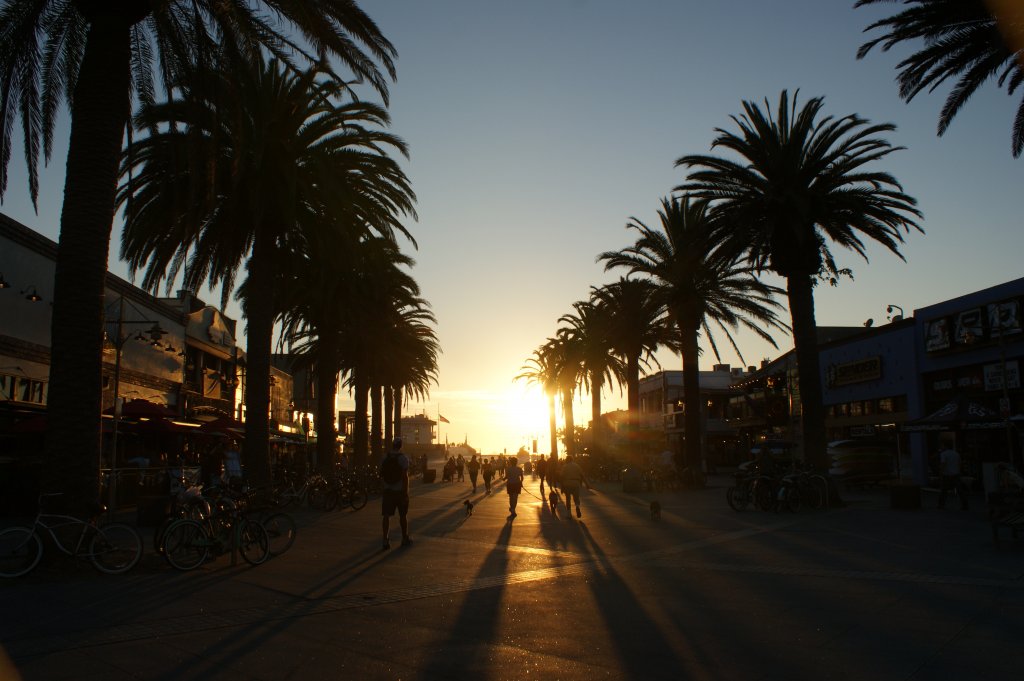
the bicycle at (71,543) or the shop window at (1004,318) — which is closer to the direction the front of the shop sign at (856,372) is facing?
the bicycle

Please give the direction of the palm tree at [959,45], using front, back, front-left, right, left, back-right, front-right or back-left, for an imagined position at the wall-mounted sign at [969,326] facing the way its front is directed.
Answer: front-left

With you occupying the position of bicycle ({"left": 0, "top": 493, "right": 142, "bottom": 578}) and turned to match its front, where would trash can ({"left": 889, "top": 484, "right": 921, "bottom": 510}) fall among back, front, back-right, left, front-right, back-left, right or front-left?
back

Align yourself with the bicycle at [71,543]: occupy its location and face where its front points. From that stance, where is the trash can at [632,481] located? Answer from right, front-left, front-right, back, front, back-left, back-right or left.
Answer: back-right

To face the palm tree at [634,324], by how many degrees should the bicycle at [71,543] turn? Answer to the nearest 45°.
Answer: approximately 135° to its right

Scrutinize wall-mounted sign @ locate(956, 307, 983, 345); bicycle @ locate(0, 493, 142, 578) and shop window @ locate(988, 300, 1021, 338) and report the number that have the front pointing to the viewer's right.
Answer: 0

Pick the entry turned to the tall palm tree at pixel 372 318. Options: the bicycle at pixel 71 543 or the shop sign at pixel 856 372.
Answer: the shop sign

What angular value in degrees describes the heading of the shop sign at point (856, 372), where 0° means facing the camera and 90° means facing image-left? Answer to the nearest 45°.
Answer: approximately 45°

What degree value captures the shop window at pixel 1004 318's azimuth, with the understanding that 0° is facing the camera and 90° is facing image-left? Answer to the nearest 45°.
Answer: approximately 45°

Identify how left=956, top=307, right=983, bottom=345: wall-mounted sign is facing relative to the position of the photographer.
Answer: facing the viewer and to the left of the viewer

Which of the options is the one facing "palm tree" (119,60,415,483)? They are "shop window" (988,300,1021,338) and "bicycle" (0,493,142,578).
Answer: the shop window

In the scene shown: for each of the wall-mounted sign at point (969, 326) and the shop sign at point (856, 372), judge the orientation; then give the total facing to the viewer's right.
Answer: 0
